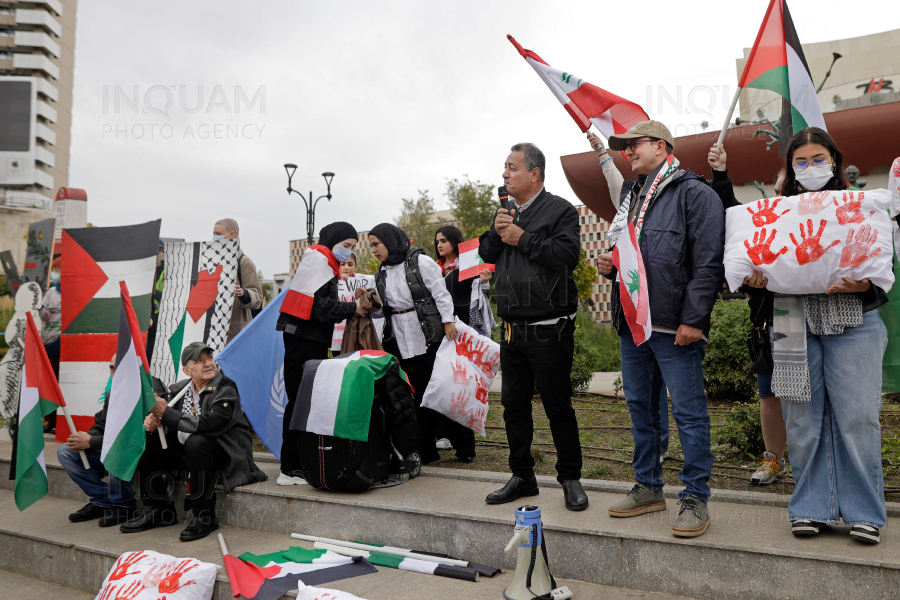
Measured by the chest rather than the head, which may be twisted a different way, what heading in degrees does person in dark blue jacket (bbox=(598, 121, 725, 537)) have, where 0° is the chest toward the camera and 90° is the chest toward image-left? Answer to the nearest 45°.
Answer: approximately 45°

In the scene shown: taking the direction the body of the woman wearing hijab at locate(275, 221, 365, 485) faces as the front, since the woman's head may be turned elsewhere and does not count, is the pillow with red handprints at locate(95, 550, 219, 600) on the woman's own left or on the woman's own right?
on the woman's own right

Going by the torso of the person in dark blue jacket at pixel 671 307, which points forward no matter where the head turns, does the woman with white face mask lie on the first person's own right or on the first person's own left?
on the first person's own left

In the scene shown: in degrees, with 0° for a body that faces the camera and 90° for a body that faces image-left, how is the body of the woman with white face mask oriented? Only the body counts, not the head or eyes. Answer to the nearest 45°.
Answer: approximately 0°
